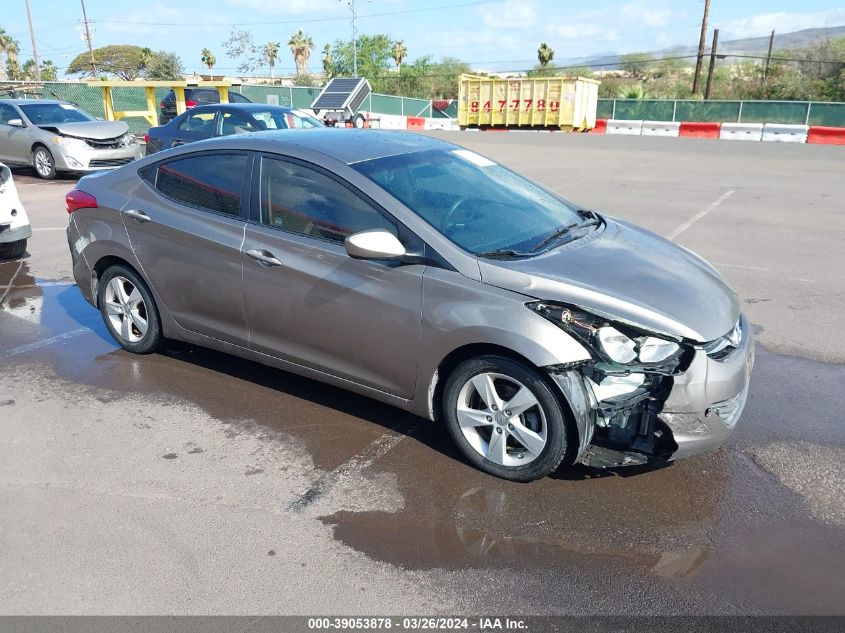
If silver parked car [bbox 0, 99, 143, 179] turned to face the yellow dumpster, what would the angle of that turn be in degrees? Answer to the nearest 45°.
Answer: approximately 90° to its left

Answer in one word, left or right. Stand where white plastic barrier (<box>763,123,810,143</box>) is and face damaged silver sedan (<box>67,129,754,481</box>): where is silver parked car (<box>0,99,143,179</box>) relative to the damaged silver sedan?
right

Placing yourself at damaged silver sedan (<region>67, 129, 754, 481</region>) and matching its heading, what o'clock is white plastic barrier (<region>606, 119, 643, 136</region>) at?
The white plastic barrier is roughly at 8 o'clock from the damaged silver sedan.

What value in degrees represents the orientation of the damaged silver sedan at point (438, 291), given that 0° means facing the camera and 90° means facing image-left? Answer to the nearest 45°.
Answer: approximately 315°

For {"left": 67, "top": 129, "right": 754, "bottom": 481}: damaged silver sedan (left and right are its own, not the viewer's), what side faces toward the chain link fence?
back

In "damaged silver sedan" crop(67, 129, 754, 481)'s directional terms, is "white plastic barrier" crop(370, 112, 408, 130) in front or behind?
behind

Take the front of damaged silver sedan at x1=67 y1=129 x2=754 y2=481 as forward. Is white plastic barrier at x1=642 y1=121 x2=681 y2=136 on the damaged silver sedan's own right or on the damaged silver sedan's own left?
on the damaged silver sedan's own left

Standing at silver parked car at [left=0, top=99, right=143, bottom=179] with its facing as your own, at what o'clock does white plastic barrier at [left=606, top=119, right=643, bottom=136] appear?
The white plastic barrier is roughly at 10 o'clock from the silver parked car.

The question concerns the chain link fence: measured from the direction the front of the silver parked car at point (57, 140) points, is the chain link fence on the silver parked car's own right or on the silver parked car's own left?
on the silver parked car's own left

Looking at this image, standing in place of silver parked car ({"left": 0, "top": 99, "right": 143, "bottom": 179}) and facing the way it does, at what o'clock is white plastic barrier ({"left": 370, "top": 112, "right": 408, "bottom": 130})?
The white plastic barrier is roughly at 9 o'clock from the silver parked car.
